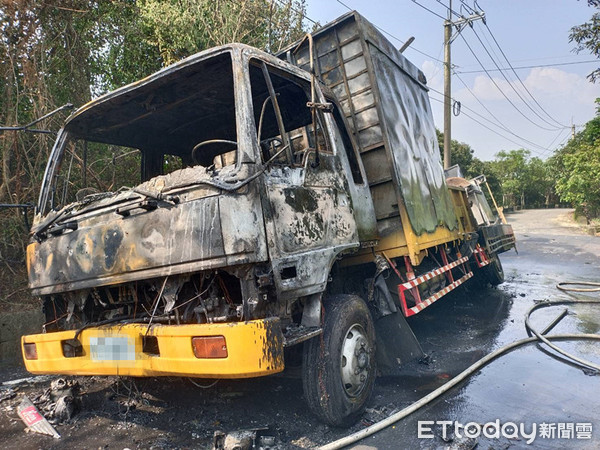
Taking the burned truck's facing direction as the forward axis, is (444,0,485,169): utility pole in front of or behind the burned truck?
behind

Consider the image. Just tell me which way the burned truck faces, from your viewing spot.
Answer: facing the viewer and to the left of the viewer

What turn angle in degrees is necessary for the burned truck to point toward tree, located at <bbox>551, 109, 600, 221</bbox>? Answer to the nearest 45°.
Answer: approximately 180°

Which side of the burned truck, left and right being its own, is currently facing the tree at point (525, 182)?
back

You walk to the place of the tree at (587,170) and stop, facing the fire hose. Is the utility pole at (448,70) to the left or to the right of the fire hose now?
right
